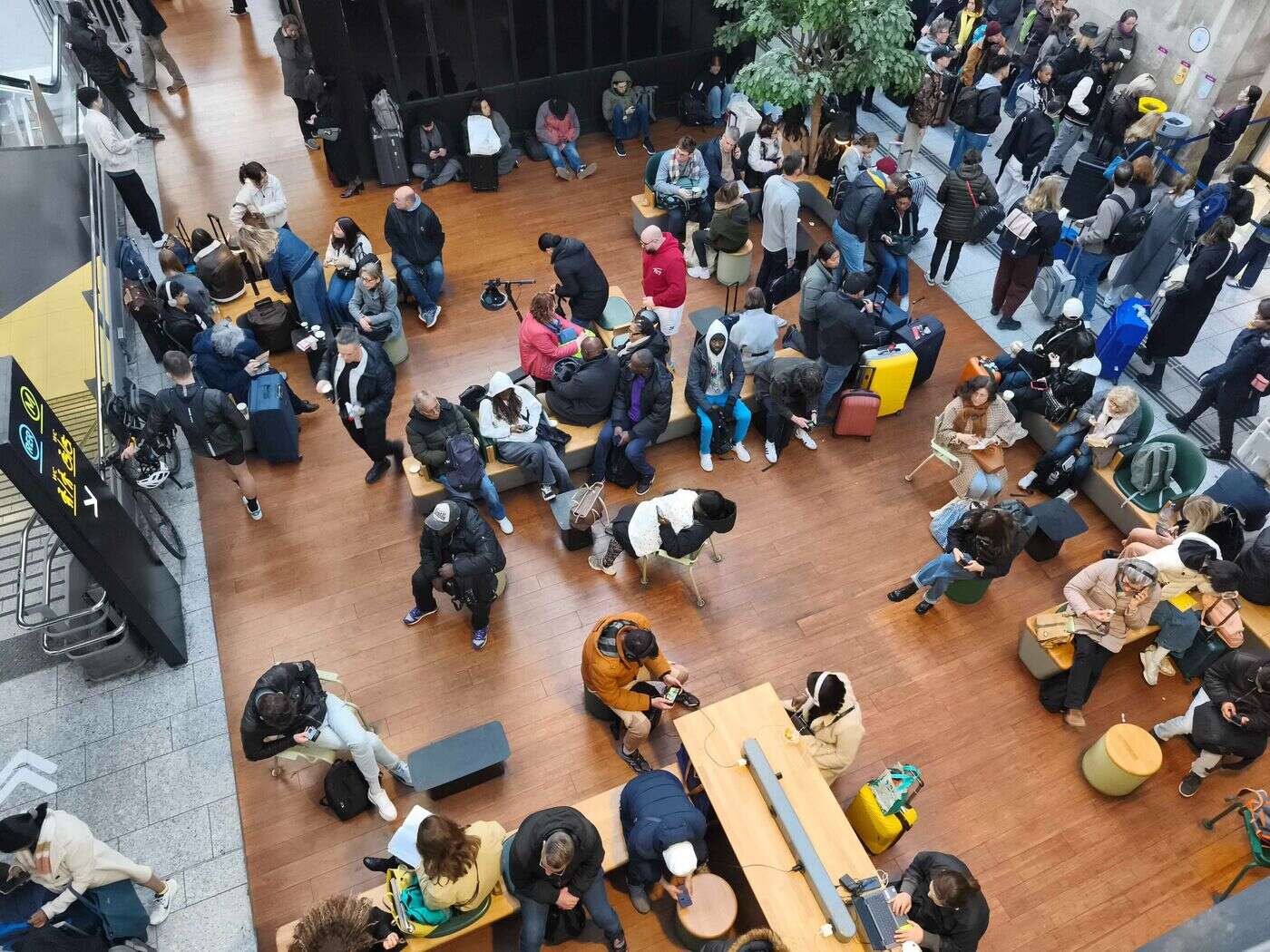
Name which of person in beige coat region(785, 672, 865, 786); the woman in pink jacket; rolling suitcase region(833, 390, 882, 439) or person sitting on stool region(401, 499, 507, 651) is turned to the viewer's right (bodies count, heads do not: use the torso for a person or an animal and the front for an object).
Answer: the woman in pink jacket

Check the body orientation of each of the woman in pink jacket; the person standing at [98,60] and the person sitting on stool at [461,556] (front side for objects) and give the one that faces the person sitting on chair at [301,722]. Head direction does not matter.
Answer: the person sitting on stool at [461,556]

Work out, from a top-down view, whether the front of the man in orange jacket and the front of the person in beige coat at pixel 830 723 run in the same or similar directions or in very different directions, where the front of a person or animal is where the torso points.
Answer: very different directions

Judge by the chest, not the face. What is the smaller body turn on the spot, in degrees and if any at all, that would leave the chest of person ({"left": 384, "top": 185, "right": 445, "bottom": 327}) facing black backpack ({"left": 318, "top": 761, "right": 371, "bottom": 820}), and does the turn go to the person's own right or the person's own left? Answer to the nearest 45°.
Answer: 0° — they already face it

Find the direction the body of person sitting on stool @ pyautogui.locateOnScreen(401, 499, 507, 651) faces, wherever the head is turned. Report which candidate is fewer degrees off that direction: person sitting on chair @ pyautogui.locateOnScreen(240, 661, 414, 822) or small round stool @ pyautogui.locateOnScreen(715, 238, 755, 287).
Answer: the person sitting on chair

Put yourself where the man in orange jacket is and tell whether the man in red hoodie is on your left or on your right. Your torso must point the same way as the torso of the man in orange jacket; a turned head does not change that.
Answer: on your left

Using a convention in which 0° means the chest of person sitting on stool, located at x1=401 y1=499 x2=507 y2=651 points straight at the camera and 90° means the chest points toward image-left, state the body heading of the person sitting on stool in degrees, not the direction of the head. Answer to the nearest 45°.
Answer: approximately 45°

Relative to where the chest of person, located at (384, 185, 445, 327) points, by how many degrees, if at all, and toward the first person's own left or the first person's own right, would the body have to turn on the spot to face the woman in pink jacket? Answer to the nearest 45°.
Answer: approximately 45° to the first person's own left

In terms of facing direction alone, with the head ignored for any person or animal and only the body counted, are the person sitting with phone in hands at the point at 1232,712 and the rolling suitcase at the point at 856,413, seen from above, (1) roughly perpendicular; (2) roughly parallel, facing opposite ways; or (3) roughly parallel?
roughly perpendicular

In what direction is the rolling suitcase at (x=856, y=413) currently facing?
toward the camera

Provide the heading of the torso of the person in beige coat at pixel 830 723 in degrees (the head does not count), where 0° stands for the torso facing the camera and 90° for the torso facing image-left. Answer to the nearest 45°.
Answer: approximately 90°

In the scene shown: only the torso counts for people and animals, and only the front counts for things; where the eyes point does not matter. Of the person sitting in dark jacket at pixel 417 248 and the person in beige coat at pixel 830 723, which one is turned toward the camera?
the person sitting in dark jacket

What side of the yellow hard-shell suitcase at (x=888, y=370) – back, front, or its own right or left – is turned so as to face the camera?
front

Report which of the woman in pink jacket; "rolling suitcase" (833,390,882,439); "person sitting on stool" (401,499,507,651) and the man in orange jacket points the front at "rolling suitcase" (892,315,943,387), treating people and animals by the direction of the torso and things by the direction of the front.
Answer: the woman in pink jacket

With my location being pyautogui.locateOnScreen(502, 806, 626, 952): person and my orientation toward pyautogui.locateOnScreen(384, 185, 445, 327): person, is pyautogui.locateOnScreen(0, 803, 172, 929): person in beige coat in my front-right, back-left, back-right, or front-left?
front-left

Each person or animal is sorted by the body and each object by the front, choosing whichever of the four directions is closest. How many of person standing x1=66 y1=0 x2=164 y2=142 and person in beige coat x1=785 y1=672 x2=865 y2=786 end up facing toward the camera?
0
